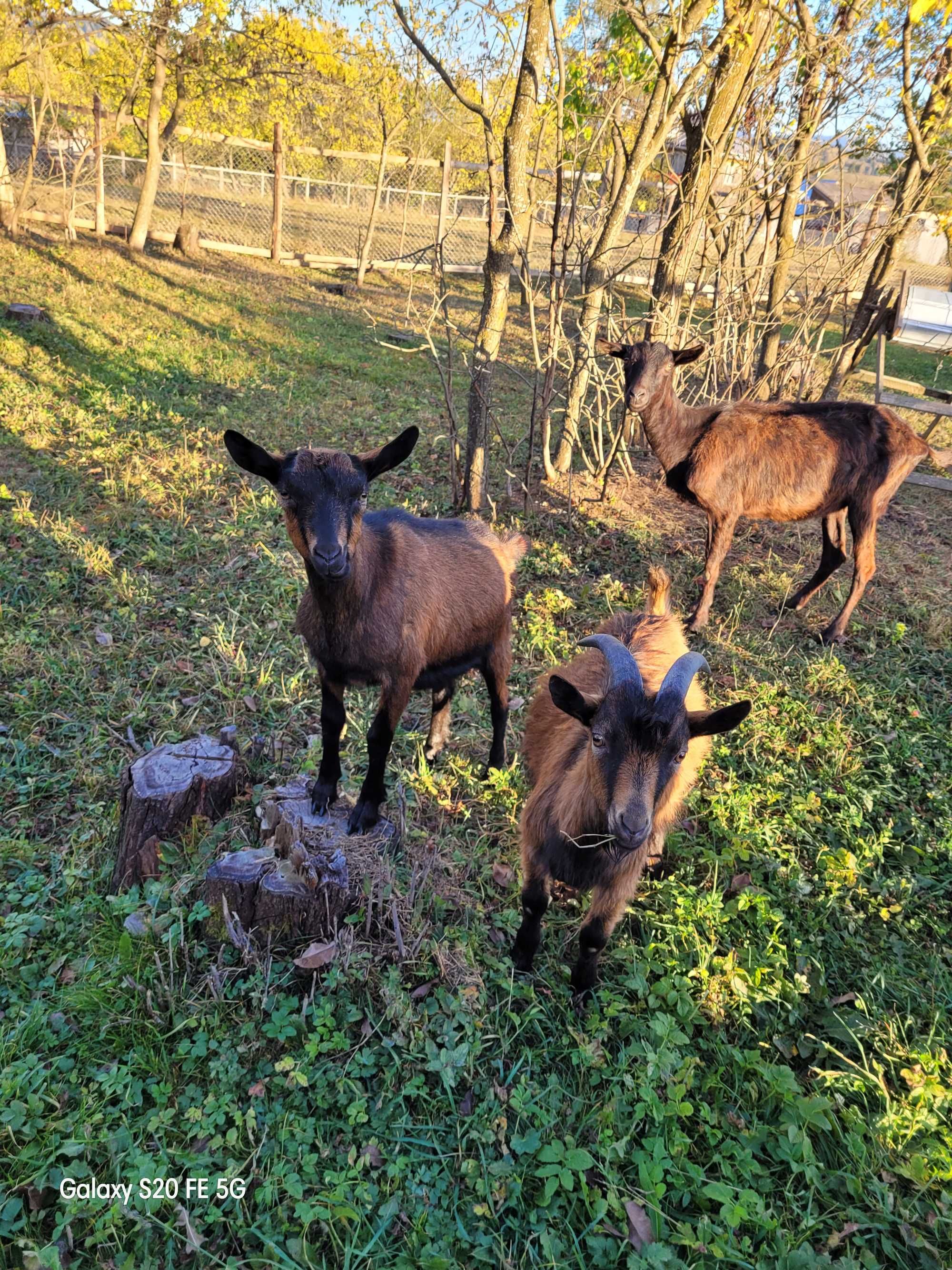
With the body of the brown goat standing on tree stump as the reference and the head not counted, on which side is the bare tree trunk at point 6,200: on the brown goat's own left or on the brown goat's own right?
on the brown goat's own right

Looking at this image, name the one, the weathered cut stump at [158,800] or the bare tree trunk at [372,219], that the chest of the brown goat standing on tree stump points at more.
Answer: the weathered cut stump

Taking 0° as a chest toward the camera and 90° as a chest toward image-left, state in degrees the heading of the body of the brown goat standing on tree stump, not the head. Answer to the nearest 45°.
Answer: approximately 45°

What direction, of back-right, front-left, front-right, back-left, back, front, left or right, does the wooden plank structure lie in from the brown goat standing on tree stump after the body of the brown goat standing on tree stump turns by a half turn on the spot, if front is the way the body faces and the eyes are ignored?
front

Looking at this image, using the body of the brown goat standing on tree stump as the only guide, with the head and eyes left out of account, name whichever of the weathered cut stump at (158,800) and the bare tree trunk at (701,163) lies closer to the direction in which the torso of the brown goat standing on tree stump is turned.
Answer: the weathered cut stump

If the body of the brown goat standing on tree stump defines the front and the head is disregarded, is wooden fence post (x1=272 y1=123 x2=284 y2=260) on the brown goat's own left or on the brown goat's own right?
on the brown goat's own right

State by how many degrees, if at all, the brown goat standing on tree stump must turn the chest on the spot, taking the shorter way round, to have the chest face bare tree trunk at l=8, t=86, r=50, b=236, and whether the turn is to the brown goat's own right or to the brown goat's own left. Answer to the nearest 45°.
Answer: approximately 90° to the brown goat's own right

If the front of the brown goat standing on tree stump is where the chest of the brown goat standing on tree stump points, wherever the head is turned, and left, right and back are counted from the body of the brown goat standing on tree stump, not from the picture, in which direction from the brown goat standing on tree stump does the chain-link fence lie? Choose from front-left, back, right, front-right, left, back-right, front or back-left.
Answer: back-right

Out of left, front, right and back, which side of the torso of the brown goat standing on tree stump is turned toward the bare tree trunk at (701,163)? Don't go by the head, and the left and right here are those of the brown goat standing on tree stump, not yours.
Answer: back

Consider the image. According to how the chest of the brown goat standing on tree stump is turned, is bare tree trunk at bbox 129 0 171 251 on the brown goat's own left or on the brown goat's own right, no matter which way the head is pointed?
on the brown goat's own right
